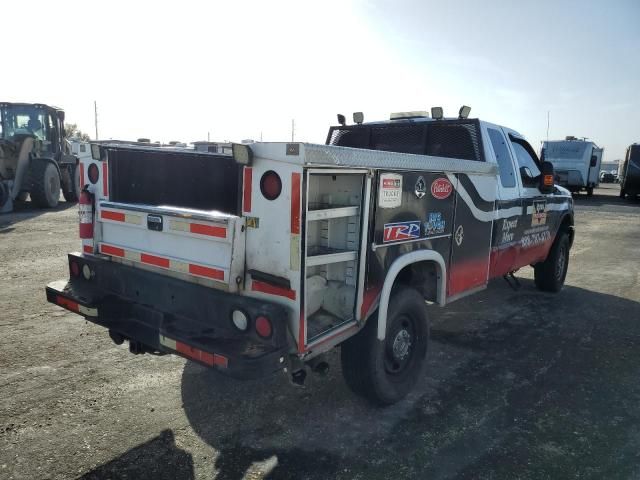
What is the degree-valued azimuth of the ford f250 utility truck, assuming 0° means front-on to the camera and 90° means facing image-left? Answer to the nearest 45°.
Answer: approximately 225°
